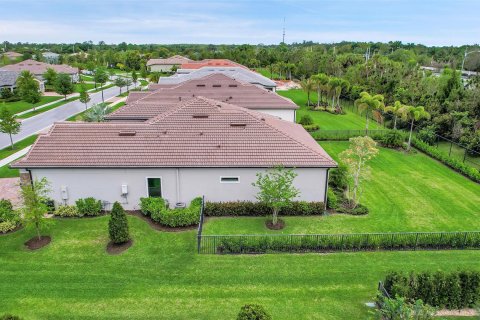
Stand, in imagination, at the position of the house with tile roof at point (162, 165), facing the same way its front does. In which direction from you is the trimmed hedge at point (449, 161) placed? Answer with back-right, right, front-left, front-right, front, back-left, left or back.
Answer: back

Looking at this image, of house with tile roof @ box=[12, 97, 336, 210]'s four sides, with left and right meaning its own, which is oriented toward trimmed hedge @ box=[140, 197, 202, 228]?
left

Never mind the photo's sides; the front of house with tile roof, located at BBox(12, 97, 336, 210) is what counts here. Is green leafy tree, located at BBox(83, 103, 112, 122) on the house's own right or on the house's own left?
on the house's own right

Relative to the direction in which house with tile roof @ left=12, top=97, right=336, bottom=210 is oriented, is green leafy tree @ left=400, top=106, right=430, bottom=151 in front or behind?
behind

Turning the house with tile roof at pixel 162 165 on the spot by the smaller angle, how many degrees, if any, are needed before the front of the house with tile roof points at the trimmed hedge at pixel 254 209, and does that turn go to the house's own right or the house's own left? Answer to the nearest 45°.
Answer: approximately 180°

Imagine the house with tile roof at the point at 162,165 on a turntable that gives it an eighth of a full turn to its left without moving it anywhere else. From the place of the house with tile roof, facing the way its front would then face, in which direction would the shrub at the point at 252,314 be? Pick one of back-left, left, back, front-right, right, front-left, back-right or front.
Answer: front-left

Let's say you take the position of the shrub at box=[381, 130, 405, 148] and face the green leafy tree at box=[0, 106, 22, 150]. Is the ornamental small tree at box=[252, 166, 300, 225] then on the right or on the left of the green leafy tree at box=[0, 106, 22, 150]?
left

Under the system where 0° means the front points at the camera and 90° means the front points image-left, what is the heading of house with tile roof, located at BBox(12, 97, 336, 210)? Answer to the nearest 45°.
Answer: approximately 90°

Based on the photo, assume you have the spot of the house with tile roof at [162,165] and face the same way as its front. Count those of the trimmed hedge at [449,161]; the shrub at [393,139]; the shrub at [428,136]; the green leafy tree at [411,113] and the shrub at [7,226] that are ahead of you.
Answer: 1

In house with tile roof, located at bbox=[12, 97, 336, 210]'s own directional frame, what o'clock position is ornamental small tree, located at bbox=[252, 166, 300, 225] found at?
The ornamental small tree is roughly at 7 o'clock from the house with tile roof.

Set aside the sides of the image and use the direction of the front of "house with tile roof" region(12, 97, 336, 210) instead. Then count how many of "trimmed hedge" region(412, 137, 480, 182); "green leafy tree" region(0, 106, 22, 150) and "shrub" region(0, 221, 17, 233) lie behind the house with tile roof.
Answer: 1

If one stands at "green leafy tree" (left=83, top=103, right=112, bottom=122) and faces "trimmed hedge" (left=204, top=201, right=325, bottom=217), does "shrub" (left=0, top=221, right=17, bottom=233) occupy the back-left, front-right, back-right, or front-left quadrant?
front-right
